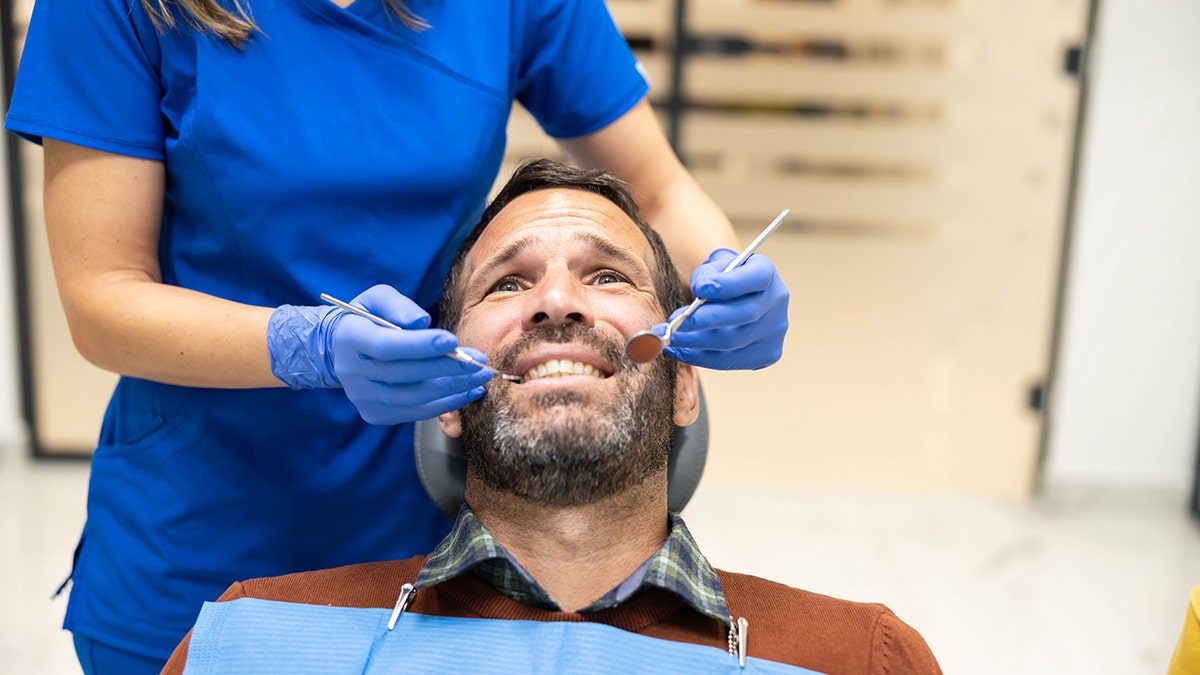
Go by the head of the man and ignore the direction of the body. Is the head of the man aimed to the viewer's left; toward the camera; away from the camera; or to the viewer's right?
toward the camera

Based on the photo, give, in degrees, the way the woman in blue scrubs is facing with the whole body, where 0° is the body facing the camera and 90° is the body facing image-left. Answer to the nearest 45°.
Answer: approximately 315°

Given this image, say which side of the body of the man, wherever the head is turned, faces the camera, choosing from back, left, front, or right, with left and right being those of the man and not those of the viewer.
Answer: front
